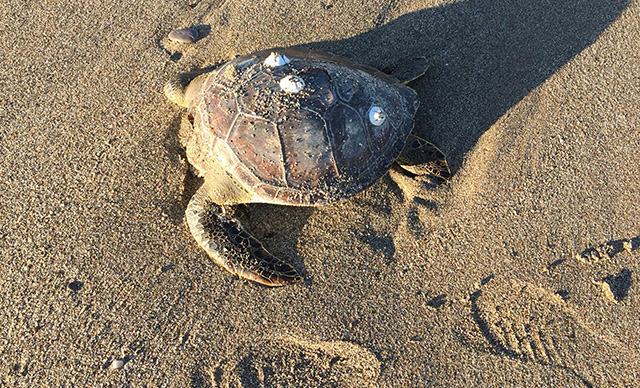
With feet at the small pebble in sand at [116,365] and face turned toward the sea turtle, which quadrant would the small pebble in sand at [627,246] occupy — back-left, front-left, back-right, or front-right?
front-right

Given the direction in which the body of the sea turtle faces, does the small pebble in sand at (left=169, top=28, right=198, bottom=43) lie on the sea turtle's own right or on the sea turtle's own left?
on the sea turtle's own right

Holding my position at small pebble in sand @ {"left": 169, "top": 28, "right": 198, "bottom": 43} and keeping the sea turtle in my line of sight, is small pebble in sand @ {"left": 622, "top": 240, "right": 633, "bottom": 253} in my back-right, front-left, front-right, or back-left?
front-left

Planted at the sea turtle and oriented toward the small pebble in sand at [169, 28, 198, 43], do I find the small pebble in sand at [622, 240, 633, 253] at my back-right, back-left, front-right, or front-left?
back-right

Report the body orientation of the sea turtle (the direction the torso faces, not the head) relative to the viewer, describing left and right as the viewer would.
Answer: facing to the left of the viewer

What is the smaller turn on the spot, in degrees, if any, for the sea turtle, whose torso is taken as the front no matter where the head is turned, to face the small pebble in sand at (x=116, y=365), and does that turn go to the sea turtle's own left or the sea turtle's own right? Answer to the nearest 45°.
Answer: approximately 45° to the sea turtle's own left

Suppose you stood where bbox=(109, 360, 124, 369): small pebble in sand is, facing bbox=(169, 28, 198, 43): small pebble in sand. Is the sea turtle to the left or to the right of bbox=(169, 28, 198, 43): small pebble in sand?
right

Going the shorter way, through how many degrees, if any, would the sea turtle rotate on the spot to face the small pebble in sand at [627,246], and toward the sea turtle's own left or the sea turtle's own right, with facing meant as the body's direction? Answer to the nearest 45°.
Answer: approximately 135° to the sea turtle's own left
